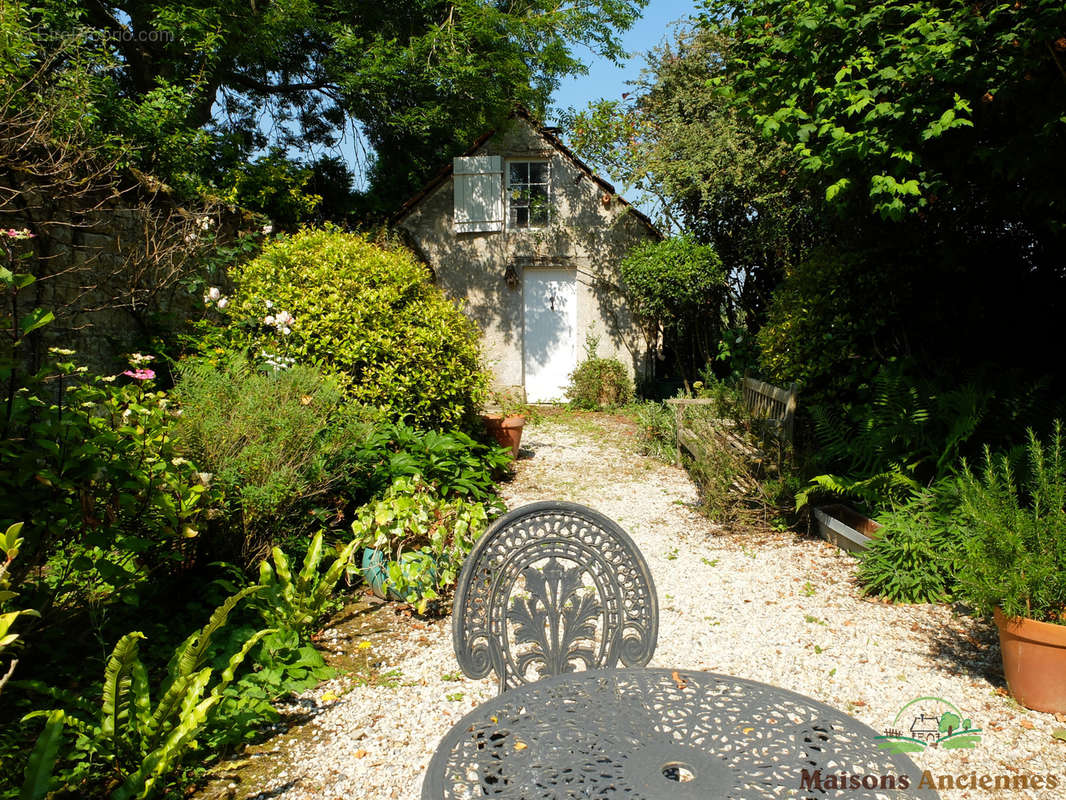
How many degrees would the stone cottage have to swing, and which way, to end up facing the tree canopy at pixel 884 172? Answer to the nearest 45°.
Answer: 0° — it already faces it

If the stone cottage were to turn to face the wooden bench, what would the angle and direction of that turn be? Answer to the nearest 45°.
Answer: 0° — it already faces it

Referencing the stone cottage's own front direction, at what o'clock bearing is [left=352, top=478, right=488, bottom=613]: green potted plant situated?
The green potted plant is roughly at 12 o'clock from the stone cottage.

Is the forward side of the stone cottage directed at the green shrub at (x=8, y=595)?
yes

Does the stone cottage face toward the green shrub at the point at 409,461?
yes

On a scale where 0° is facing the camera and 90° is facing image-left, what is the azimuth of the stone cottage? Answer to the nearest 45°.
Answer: approximately 0°
